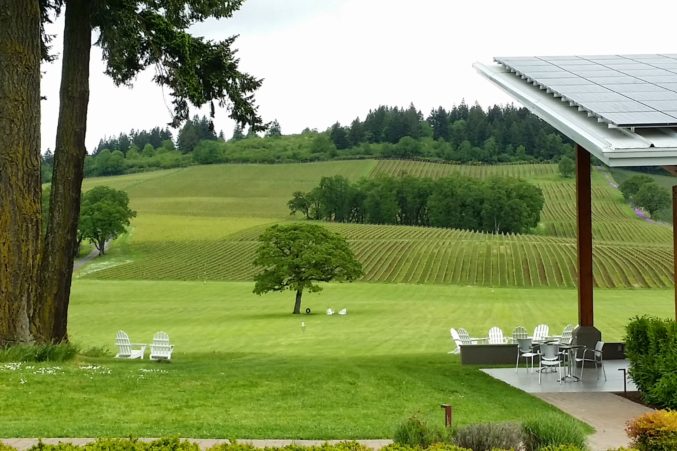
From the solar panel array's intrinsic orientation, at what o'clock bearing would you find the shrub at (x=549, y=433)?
The shrub is roughly at 12 o'clock from the solar panel array.

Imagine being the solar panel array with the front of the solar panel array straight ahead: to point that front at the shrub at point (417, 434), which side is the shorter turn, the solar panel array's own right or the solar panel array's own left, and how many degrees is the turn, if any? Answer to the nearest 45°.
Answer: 0° — it already faces it

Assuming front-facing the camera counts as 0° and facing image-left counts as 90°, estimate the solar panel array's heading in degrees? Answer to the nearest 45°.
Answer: approximately 0°
